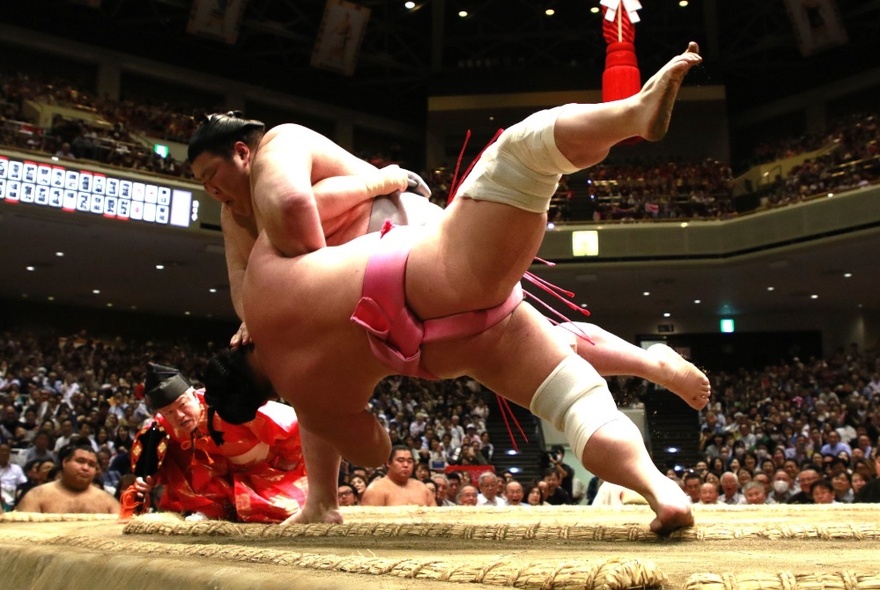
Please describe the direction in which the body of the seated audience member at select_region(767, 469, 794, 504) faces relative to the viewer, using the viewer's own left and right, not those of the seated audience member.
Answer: facing the viewer

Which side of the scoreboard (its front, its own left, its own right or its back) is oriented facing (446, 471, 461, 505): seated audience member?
front

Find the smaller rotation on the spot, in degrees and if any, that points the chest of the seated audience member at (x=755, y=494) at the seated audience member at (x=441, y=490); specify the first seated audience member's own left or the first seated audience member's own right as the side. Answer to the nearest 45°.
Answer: approximately 90° to the first seated audience member's own right

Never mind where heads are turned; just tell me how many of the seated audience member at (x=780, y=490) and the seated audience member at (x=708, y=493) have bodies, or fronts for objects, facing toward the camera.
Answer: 2

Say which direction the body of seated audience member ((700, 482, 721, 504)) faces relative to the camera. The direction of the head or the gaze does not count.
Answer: toward the camera

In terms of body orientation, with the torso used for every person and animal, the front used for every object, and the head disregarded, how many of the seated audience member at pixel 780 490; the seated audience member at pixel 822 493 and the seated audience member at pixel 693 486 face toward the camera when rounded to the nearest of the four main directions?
3

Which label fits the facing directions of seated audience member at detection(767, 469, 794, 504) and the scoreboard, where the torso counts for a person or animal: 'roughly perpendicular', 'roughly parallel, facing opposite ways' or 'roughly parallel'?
roughly perpendicular

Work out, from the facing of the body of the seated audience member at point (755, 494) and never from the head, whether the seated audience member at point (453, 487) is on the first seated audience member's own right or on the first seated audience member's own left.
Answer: on the first seated audience member's own right
